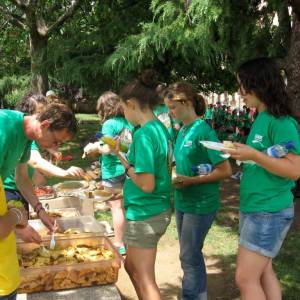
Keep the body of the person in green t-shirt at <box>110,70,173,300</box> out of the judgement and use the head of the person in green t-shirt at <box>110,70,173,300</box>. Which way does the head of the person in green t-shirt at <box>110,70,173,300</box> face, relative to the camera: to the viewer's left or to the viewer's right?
to the viewer's left

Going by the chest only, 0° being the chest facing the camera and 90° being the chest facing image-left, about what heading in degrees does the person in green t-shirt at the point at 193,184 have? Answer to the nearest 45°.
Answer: approximately 45°

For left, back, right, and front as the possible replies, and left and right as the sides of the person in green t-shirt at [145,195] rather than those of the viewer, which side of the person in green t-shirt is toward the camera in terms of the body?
left

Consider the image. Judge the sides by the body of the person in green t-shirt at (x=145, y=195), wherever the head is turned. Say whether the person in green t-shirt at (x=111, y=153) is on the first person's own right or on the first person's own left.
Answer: on the first person's own right

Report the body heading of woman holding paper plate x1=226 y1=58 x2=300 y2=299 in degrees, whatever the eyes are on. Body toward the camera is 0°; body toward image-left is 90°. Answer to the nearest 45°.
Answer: approximately 45°

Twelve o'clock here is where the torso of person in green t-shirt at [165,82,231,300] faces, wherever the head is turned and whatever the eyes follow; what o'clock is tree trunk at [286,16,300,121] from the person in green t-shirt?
The tree trunk is roughly at 5 o'clock from the person in green t-shirt.

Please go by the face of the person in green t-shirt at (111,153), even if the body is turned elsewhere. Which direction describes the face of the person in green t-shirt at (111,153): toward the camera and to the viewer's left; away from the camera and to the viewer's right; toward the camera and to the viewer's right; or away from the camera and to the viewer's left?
away from the camera and to the viewer's left

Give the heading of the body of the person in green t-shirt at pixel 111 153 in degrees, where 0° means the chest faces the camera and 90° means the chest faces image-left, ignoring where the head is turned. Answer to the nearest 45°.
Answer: approximately 135°

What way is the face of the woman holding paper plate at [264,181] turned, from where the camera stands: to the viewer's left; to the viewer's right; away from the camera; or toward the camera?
to the viewer's left
